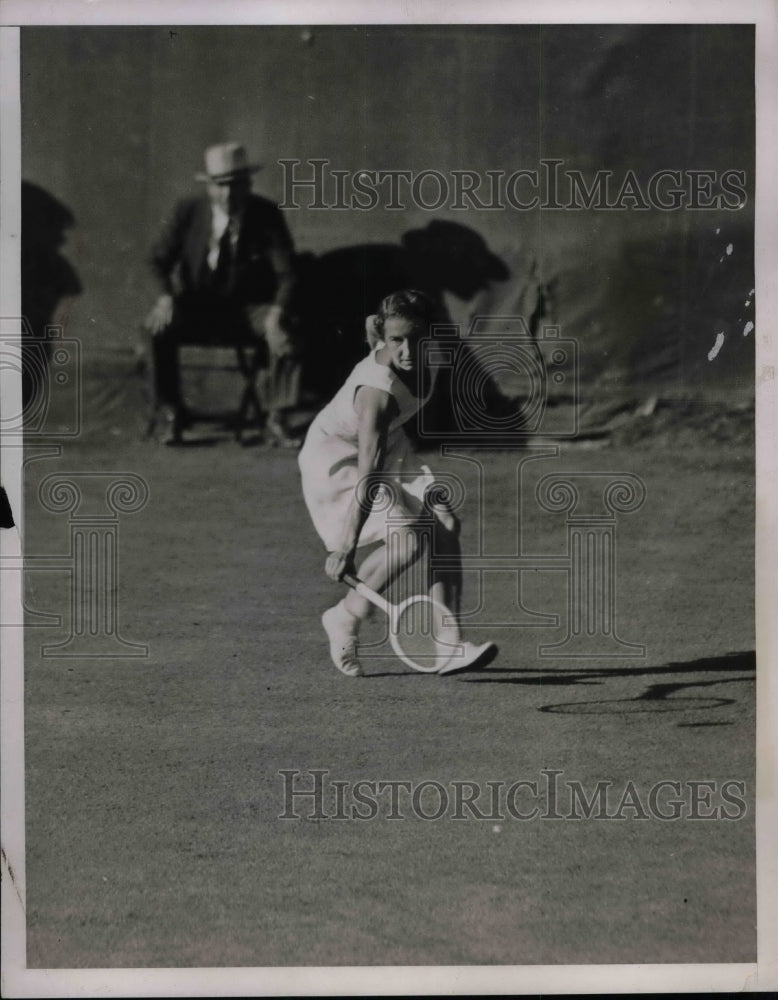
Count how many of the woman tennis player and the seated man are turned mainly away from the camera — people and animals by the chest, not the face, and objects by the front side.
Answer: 0

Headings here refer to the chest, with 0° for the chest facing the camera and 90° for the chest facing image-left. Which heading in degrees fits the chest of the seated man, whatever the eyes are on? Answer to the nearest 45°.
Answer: approximately 0°

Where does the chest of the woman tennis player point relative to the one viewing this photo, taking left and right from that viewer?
facing the viewer and to the right of the viewer
